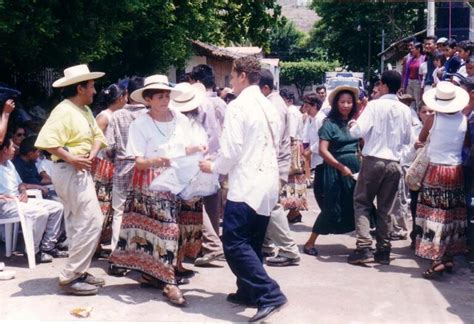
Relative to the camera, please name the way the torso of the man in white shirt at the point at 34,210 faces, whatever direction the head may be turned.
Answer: to the viewer's right

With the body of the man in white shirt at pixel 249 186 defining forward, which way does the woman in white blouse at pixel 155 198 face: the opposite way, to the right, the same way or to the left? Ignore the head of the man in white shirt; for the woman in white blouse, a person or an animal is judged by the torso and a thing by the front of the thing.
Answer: the opposite way

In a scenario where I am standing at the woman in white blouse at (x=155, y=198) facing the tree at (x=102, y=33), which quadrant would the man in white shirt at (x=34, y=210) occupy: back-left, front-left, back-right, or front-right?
front-left

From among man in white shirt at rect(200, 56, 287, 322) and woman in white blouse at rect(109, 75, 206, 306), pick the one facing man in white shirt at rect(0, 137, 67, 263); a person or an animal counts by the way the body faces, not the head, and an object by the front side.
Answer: man in white shirt at rect(200, 56, 287, 322)

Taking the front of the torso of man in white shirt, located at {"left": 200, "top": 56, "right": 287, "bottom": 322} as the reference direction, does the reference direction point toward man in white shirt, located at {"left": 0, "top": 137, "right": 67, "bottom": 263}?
yes

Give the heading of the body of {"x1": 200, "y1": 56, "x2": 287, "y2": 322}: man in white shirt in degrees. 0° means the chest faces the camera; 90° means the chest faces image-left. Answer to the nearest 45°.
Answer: approximately 135°

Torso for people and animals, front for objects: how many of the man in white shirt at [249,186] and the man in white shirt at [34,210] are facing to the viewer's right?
1

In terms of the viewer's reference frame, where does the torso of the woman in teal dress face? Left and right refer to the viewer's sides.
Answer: facing the viewer and to the right of the viewer

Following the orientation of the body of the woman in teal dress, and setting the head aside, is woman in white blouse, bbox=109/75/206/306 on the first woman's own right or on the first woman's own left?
on the first woman's own right

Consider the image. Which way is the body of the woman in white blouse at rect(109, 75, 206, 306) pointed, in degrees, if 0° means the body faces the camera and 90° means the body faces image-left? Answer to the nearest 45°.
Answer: approximately 315°

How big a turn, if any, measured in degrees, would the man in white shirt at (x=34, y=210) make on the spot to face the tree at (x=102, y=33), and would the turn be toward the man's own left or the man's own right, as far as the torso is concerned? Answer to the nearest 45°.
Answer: approximately 90° to the man's own left

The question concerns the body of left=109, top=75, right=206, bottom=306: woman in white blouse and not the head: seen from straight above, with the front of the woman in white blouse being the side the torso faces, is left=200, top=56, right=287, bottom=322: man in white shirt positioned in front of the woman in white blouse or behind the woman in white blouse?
in front
